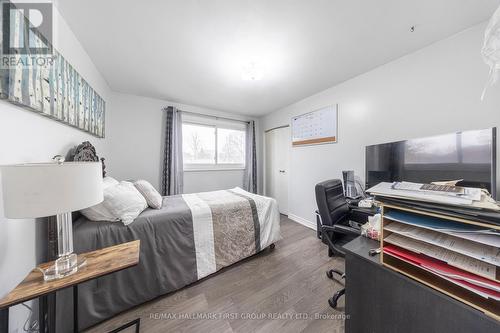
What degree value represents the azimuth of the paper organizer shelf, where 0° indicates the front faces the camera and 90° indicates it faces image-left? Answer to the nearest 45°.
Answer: approximately 45°

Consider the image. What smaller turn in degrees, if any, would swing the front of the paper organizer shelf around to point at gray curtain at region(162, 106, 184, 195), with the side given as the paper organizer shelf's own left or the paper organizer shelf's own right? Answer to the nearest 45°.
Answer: approximately 45° to the paper organizer shelf's own right

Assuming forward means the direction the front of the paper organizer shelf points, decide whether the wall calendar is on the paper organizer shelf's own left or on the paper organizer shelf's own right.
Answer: on the paper organizer shelf's own right

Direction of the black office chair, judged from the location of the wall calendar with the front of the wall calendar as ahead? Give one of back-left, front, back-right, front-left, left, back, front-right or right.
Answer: front-left

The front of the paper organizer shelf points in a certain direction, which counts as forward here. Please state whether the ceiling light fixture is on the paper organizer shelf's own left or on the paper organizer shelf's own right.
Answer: on the paper organizer shelf's own right

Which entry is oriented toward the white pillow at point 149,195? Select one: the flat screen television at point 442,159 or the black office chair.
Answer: the flat screen television

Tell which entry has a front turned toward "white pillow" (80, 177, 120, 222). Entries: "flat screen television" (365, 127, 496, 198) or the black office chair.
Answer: the flat screen television

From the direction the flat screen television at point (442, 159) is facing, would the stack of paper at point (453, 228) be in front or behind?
in front

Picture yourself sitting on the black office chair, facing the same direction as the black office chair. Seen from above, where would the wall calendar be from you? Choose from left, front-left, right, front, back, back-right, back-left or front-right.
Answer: back-left

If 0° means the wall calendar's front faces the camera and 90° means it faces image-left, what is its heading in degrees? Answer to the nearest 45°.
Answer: approximately 45°

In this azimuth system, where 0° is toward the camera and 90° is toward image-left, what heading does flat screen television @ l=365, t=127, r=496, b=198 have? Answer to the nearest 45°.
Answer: approximately 45°
